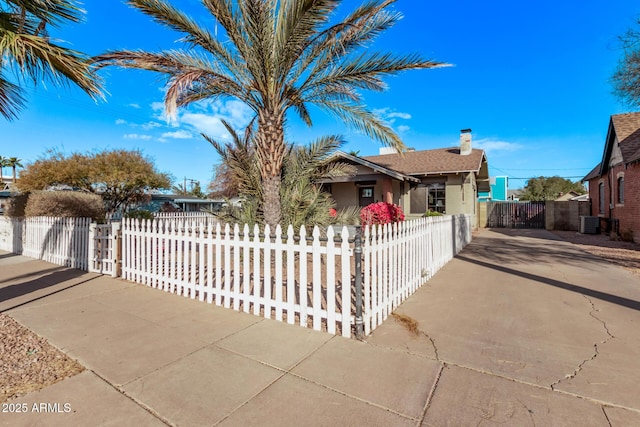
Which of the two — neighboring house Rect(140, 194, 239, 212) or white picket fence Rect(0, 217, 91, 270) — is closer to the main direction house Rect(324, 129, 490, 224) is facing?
the white picket fence

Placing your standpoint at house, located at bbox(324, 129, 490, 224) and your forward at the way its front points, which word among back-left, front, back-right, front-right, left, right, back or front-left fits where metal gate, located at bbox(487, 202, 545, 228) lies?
back-left

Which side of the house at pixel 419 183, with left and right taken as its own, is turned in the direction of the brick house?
left

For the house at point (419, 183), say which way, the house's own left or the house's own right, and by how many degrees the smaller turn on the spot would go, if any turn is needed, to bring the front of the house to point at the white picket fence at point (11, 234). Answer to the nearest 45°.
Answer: approximately 45° to the house's own right

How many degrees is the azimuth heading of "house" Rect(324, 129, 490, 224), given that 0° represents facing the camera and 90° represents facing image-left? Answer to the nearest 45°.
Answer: approximately 0°

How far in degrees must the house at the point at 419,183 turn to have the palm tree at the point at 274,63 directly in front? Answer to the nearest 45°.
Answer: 0° — it already faces it

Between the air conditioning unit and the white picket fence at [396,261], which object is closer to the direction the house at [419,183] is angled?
the white picket fence

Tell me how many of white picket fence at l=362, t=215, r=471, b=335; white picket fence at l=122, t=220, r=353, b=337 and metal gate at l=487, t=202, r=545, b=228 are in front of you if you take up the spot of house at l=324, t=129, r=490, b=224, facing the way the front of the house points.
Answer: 2

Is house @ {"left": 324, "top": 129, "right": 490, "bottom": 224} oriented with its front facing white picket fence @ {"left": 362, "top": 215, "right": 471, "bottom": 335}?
yes

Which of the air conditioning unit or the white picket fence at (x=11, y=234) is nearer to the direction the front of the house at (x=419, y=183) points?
the white picket fence

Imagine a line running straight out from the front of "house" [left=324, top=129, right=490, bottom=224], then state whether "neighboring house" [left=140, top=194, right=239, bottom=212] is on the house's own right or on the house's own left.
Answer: on the house's own right

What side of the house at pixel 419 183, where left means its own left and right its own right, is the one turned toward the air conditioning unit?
left
